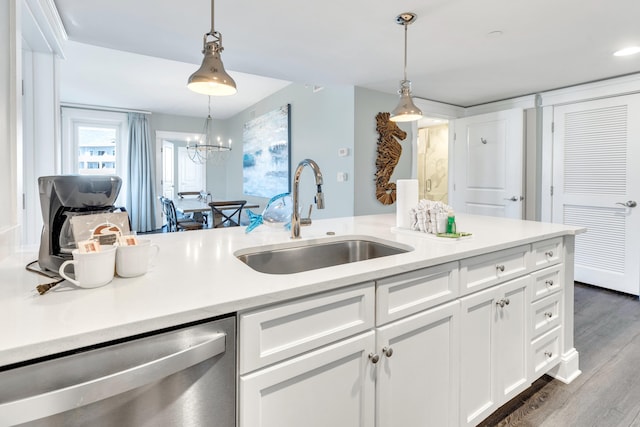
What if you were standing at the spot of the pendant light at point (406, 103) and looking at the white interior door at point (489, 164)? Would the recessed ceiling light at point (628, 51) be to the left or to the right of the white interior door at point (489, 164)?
right

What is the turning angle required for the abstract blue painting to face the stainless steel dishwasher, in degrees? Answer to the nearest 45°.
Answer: approximately 45° to its left

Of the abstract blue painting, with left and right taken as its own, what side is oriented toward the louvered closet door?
left

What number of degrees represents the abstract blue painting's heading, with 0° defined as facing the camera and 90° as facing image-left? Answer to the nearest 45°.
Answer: approximately 45°

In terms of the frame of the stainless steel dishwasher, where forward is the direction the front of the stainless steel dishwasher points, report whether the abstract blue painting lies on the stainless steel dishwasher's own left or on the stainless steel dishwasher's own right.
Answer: on the stainless steel dishwasher's own left

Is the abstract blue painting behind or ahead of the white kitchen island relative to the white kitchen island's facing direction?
behind

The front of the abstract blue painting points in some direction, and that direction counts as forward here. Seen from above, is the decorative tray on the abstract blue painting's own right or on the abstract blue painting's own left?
on the abstract blue painting's own left
